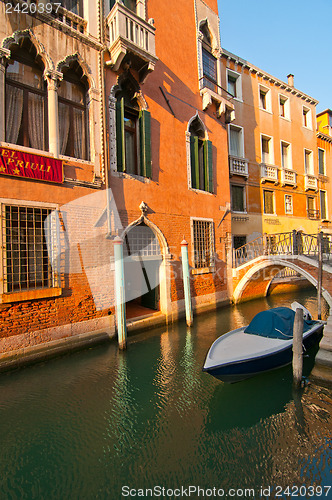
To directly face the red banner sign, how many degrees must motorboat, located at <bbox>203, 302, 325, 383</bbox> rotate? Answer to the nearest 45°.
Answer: approximately 45° to its right

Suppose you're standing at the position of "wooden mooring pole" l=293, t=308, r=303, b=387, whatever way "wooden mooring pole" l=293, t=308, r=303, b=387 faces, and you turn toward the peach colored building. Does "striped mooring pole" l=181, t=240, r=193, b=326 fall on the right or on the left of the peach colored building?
left

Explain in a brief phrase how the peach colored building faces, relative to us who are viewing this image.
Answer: facing the viewer and to the right of the viewer

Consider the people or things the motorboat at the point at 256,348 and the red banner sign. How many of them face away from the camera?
0

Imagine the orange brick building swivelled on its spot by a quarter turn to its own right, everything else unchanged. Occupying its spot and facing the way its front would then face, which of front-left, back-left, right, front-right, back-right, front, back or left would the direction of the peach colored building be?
back

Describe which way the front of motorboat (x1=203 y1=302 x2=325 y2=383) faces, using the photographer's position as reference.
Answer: facing the viewer and to the left of the viewer

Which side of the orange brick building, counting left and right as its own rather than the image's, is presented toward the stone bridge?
left

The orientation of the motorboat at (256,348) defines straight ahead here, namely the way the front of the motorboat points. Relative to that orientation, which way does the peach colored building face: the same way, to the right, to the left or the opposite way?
to the left

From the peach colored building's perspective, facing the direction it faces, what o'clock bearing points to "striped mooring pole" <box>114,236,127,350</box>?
The striped mooring pole is roughly at 2 o'clock from the peach colored building.

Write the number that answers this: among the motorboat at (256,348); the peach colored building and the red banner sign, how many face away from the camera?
0

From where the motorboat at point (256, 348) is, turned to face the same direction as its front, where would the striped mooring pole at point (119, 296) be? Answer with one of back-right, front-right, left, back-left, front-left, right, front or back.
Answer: front-right

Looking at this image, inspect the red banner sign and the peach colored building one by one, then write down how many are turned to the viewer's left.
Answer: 0
